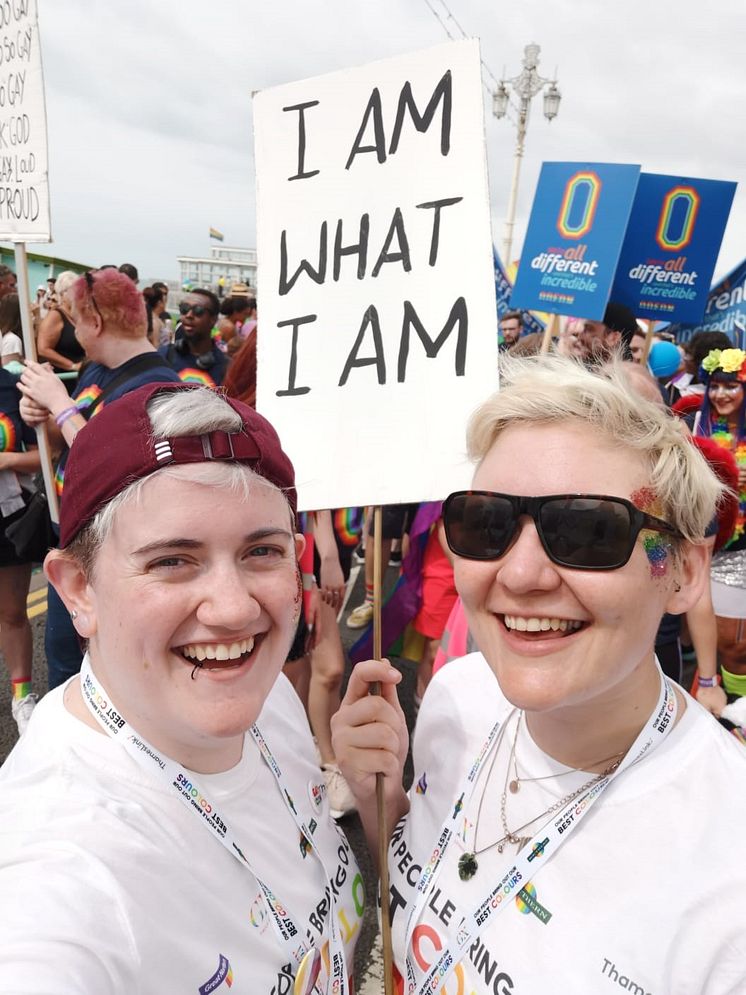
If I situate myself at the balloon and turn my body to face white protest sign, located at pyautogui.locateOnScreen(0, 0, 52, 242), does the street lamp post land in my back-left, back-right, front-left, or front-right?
back-right

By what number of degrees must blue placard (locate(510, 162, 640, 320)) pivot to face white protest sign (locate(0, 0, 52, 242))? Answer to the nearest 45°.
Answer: approximately 45° to its right

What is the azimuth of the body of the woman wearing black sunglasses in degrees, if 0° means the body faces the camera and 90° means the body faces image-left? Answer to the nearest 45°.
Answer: approximately 45°

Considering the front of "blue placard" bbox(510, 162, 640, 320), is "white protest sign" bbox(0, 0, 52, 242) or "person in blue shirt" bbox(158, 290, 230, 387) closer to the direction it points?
the white protest sign

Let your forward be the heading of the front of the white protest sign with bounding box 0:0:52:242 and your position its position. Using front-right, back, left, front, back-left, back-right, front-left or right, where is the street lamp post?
back-left

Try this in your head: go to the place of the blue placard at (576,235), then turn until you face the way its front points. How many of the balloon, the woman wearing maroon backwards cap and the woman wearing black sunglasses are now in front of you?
2

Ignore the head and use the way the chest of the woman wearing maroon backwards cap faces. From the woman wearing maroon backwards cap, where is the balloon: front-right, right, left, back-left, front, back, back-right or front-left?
left

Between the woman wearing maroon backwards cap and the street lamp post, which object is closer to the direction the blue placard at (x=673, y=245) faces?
the woman wearing maroon backwards cap

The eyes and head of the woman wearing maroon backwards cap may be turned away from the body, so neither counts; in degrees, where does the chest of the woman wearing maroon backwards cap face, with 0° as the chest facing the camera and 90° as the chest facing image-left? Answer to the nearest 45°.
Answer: approximately 315°

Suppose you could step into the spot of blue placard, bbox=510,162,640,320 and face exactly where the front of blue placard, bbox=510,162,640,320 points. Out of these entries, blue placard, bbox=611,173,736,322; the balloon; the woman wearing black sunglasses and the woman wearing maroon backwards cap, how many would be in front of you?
2

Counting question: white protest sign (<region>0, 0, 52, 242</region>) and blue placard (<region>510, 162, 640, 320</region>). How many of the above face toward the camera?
2

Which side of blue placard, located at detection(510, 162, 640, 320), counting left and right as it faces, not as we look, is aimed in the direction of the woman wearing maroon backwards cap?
front
